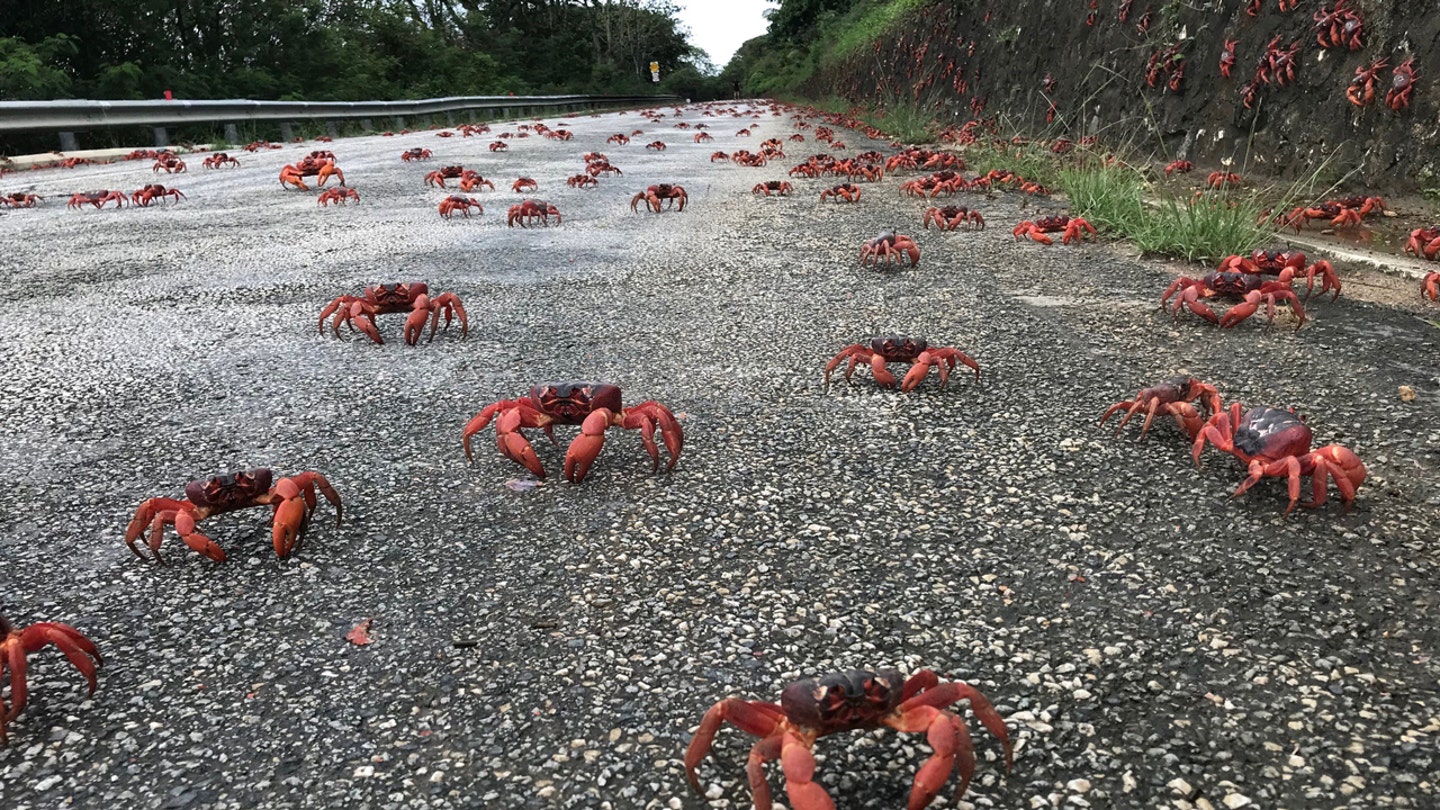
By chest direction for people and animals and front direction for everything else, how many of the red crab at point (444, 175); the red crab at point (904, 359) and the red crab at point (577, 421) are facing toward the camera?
3

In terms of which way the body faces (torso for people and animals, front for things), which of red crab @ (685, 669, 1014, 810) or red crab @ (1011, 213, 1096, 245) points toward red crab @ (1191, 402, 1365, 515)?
red crab @ (1011, 213, 1096, 245)

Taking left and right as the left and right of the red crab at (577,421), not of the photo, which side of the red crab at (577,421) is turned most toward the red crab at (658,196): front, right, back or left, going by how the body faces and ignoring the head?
back

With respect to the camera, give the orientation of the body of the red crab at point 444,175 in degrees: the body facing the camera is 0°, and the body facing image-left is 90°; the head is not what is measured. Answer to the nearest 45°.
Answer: approximately 0°

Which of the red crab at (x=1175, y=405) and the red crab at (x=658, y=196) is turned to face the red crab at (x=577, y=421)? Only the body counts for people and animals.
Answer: the red crab at (x=658, y=196)

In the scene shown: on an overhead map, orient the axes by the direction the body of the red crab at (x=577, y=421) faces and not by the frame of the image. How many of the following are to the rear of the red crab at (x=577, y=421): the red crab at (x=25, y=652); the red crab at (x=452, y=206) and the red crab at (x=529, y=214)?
2

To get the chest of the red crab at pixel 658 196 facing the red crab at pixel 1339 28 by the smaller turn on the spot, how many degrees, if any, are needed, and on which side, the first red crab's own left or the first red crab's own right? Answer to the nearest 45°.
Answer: approximately 90° to the first red crab's own left
